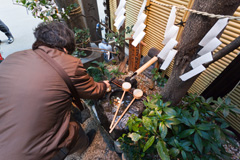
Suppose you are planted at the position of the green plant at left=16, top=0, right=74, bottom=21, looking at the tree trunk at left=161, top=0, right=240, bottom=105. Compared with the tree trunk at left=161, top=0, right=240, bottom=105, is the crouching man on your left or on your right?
right

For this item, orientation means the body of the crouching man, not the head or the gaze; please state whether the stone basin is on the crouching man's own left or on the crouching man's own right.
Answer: on the crouching man's own right

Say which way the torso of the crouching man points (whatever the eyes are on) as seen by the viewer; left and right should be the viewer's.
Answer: facing away from the viewer and to the right of the viewer

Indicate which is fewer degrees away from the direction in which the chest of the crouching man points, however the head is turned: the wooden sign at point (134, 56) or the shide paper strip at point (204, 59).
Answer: the wooden sign

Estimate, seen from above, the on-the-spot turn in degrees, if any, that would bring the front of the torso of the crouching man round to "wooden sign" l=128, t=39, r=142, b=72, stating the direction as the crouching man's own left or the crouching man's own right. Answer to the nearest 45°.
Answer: approximately 45° to the crouching man's own right

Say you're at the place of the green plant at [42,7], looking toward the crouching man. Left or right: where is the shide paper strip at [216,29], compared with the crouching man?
left

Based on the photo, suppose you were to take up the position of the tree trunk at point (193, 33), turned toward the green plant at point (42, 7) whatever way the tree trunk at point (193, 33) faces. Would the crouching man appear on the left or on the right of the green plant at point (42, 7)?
left

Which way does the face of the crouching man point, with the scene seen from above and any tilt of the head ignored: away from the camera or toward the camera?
away from the camera

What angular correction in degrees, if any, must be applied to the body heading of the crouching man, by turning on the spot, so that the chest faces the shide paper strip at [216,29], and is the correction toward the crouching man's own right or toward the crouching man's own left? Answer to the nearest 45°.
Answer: approximately 90° to the crouching man's own right

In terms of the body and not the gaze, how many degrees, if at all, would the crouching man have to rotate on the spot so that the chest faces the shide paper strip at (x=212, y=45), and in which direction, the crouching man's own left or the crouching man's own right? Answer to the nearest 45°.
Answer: approximately 90° to the crouching man's own right
